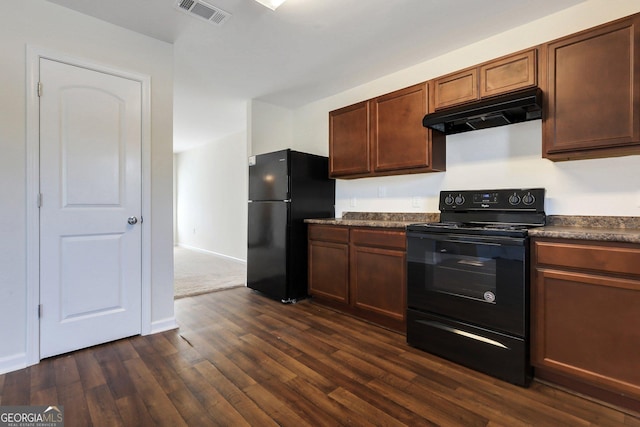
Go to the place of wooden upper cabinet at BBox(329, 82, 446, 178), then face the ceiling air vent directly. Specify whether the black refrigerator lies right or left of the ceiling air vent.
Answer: right

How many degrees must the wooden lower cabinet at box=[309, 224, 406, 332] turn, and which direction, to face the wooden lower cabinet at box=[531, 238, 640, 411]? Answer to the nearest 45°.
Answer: approximately 90° to its left

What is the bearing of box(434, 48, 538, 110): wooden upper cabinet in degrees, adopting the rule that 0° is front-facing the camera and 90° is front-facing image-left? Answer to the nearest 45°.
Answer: approximately 45°

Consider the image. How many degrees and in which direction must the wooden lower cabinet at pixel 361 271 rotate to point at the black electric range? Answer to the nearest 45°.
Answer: approximately 90° to its left

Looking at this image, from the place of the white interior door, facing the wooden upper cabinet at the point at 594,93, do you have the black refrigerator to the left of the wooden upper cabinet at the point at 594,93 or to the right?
left

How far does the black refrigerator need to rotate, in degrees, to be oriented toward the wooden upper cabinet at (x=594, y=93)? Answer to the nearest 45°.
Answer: approximately 90° to its left

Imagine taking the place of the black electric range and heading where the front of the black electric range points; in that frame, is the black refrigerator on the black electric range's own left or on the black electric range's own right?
on the black electric range's own right

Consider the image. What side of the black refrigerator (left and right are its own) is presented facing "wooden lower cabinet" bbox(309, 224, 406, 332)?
left

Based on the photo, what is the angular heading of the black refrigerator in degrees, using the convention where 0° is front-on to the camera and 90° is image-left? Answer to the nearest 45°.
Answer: approximately 45°

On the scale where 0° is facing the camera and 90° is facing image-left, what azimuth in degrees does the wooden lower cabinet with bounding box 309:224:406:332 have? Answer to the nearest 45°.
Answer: approximately 45°
